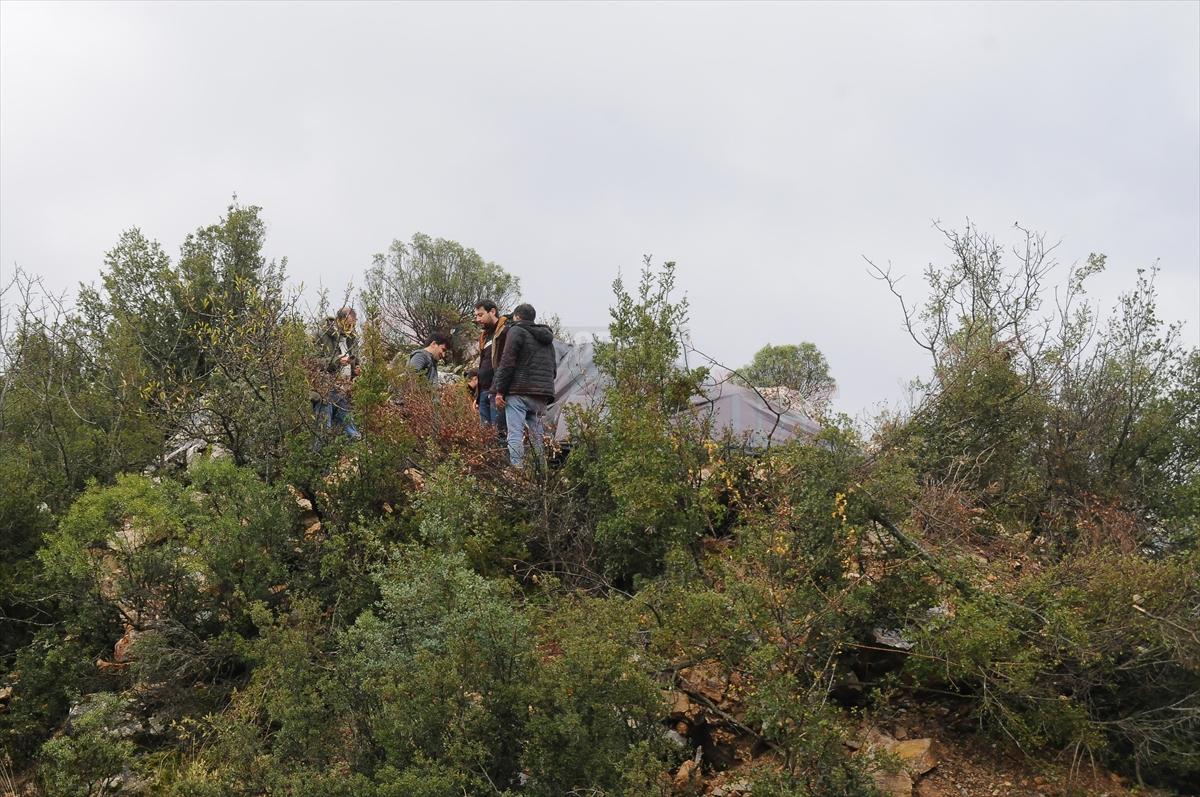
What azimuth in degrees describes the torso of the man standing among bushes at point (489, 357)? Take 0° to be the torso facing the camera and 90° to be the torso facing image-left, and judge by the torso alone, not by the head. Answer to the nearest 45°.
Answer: approximately 45°

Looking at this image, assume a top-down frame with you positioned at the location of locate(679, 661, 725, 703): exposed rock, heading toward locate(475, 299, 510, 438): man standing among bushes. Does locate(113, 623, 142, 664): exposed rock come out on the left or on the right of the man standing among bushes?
left

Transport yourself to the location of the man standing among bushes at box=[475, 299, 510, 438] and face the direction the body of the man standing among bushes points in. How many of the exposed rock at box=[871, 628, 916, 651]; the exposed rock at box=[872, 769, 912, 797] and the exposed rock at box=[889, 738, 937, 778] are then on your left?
3

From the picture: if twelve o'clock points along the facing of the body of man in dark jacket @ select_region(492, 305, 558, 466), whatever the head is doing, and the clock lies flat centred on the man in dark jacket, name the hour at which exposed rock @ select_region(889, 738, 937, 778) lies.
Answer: The exposed rock is roughly at 6 o'clock from the man in dark jacket.

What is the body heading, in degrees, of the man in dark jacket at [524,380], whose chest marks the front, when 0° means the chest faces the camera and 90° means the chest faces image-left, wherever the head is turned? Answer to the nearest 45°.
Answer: approximately 135°

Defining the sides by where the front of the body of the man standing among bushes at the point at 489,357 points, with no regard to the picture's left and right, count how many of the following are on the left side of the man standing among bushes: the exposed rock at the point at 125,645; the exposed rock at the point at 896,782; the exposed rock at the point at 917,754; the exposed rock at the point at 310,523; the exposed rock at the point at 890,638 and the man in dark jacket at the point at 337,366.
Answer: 3

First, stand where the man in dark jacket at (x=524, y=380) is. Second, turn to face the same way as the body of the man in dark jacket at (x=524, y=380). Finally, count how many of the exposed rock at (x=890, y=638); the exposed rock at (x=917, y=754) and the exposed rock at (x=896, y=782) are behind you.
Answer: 3
